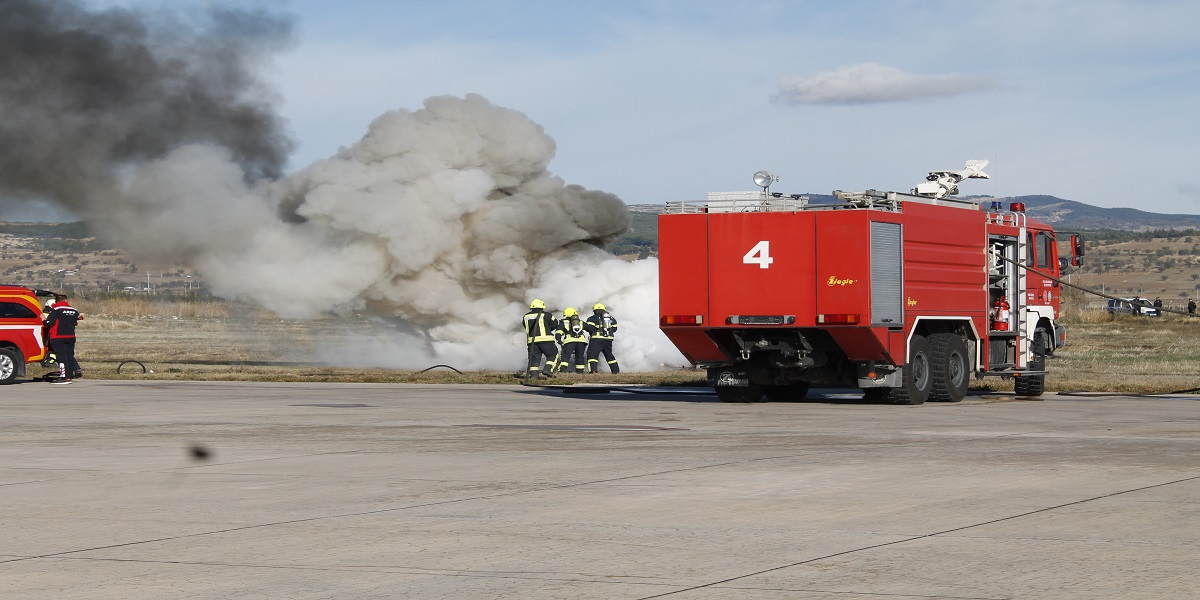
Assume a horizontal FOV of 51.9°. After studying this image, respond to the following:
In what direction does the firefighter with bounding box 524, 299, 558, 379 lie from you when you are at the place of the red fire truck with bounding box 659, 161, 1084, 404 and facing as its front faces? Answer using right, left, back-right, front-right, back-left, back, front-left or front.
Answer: left

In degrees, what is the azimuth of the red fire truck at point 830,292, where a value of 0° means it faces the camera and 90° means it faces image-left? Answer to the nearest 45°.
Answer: approximately 225°

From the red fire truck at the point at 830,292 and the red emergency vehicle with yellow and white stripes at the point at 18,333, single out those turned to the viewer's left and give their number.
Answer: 1

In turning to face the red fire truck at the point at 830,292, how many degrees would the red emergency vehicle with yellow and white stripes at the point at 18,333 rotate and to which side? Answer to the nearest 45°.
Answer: approximately 135° to its left

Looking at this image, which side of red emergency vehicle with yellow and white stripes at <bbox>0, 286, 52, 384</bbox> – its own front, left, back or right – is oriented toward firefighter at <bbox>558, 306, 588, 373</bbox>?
back

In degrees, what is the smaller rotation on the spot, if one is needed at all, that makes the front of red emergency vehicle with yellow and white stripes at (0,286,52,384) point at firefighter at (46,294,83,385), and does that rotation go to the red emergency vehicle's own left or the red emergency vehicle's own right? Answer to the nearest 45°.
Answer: approximately 135° to the red emergency vehicle's own left

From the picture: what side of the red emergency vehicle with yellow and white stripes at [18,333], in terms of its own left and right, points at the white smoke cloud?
back

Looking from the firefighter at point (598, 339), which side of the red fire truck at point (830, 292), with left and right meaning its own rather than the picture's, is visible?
left

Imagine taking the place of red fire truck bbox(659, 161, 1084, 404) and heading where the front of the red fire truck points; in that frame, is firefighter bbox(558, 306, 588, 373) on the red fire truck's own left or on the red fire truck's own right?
on the red fire truck's own left

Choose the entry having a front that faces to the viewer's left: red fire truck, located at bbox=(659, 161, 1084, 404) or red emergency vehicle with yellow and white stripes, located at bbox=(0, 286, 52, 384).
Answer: red emergency vehicle with yellow and white stripes, located at bbox=(0, 286, 52, 384)

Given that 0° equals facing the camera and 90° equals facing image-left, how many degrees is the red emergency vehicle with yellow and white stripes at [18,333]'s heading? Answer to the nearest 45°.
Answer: approximately 90°

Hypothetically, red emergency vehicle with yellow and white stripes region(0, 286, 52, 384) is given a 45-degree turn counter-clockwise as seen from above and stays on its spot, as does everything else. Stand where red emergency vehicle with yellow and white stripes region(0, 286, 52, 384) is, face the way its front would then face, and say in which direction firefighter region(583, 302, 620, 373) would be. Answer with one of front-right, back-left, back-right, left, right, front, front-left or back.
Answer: back-left

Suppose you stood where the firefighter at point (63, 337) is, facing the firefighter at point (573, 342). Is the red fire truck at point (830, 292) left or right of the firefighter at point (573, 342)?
right
